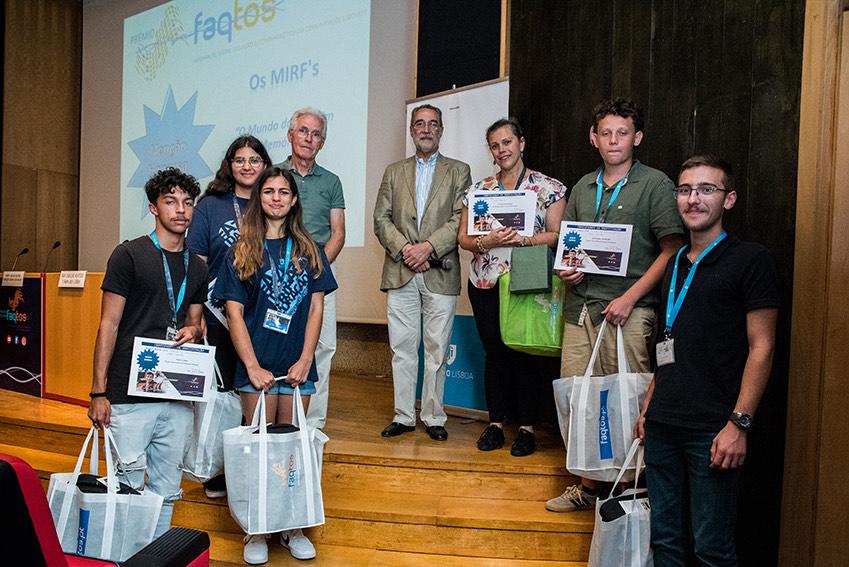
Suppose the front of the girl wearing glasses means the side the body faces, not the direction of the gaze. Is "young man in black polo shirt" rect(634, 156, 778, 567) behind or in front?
in front

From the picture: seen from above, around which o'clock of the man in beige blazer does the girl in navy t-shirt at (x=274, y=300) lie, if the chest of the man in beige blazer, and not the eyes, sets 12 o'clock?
The girl in navy t-shirt is roughly at 1 o'clock from the man in beige blazer.

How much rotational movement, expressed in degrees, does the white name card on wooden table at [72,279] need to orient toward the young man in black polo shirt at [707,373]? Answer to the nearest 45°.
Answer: approximately 45° to its left

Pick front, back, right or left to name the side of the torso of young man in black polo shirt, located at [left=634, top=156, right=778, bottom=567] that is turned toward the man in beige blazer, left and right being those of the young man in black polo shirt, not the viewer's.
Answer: right

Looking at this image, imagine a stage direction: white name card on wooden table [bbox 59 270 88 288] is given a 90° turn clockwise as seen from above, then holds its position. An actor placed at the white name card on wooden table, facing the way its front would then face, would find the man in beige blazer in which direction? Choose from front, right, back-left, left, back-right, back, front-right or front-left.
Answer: back-left

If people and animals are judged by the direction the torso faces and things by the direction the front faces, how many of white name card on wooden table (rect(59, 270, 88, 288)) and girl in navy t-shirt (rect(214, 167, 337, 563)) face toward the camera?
2

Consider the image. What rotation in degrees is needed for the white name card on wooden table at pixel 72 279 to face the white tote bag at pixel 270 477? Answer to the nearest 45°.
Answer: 0° — it already faces it

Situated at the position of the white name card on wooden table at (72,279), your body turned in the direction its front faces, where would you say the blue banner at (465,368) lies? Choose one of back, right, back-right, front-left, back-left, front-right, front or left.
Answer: front-left

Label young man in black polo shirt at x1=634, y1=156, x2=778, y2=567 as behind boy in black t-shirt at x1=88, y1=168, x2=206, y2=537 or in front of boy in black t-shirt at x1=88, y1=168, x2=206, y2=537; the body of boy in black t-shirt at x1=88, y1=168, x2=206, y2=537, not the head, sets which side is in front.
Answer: in front

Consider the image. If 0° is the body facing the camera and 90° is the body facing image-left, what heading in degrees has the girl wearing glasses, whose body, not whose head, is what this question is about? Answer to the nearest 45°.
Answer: approximately 315°

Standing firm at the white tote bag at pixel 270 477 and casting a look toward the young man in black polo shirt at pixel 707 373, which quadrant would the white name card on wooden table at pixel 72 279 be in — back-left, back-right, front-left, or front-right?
back-left

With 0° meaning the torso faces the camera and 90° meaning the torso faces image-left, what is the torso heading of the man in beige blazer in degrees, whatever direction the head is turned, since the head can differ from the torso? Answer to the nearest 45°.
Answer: approximately 0°

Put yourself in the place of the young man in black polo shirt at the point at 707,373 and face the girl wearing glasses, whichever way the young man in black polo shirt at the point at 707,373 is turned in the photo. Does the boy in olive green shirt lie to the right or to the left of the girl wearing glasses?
right

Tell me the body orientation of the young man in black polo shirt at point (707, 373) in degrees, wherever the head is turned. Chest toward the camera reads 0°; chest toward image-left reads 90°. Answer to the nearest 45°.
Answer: approximately 45°
